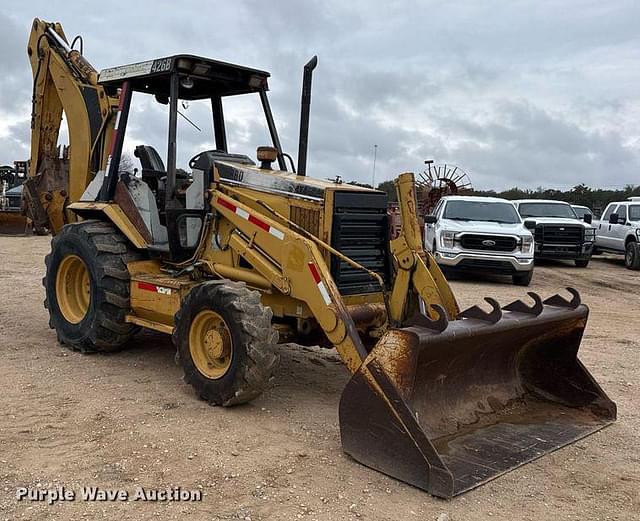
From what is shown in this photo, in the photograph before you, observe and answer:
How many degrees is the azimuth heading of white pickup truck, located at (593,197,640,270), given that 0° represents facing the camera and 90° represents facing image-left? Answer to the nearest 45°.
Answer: approximately 315°

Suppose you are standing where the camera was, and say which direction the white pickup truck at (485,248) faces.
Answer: facing the viewer

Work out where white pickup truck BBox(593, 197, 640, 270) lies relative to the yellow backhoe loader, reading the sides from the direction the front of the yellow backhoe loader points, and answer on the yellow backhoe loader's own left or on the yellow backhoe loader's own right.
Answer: on the yellow backhoe loader's own left

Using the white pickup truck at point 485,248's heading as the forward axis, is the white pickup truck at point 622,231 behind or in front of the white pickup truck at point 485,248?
behind

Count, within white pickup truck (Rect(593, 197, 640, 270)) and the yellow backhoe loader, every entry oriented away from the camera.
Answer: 0

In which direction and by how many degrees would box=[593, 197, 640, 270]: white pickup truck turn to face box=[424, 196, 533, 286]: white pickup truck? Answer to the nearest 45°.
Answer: approximately 45° to its right

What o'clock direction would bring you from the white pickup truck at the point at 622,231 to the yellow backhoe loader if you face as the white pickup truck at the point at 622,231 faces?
The yellow backhoe loader is roughly at 2 o'clock from the white pickup truck.

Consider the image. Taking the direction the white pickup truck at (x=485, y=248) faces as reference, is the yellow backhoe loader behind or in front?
in front
